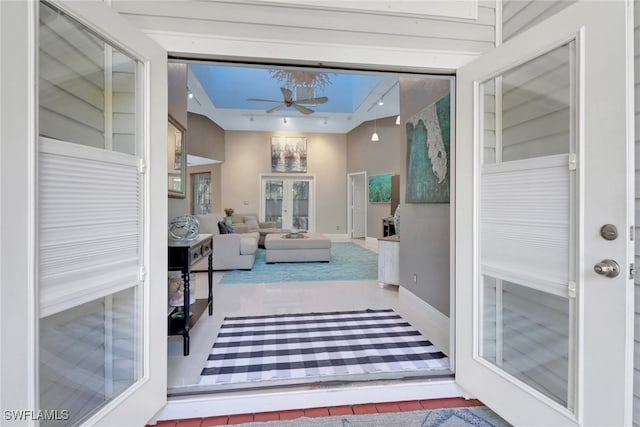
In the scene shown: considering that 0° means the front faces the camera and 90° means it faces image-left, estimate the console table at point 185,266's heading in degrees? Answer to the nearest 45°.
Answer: approximately 270°

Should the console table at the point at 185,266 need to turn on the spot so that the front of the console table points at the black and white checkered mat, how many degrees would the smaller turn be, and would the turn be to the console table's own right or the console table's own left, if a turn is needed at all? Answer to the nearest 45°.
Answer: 0° — it already faces it

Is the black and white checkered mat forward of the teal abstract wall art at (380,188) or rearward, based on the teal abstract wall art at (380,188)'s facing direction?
forward

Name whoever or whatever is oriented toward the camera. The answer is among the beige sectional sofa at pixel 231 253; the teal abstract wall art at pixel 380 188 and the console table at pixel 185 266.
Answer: the teal abstract wall art

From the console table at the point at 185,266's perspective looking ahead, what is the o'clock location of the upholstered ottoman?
The upholstered ottoman is roughly at 10 o'clock from the console table.

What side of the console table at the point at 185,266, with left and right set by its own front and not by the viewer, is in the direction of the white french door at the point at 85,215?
right

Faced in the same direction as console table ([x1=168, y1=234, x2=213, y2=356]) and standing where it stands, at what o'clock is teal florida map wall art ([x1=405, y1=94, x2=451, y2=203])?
The teal florida map wall art is roughly at 12 o'clock from the console table.

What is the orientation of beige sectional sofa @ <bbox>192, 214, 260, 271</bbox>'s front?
to the viewer's right
